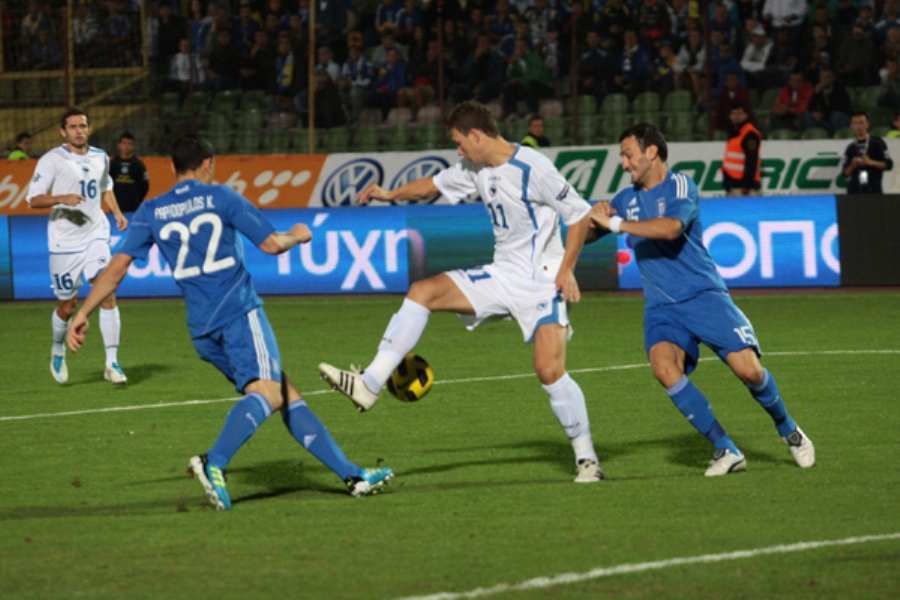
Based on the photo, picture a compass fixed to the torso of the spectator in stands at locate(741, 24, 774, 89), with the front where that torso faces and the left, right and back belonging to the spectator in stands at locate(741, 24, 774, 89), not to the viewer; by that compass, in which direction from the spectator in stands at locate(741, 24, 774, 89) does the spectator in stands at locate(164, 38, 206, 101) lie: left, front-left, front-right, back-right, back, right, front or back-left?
right

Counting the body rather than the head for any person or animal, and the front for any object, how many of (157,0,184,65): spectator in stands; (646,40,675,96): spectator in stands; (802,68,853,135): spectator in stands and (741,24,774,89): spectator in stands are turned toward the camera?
4

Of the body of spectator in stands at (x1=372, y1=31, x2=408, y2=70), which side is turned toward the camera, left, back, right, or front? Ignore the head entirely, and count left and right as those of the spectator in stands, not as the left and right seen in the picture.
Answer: front

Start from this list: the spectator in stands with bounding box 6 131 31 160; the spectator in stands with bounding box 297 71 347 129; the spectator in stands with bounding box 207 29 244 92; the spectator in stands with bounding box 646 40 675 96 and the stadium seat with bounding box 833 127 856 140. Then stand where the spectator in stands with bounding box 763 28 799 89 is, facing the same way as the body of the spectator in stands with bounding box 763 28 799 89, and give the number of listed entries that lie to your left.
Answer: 1

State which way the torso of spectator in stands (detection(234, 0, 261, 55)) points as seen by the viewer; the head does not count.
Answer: toward the camera

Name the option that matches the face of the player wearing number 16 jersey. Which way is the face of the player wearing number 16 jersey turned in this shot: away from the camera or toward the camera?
toward the camera

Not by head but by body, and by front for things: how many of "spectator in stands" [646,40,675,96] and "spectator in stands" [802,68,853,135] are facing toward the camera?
2

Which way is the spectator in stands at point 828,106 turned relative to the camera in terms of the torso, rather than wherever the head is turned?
toward the camera

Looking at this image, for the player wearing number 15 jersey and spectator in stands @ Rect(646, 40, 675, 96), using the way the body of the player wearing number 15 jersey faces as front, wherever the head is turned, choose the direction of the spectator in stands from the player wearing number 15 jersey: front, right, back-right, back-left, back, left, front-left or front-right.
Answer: back-right

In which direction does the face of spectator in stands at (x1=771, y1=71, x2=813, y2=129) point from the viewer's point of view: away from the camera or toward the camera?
toward the camera

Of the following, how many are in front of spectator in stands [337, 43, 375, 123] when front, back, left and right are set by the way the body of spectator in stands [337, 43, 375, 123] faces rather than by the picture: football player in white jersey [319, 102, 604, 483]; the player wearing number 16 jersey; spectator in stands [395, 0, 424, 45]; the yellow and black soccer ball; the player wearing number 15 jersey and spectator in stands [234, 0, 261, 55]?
4

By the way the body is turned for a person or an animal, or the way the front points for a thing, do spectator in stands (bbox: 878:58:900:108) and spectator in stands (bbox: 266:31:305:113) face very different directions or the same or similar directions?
same or similar directions
